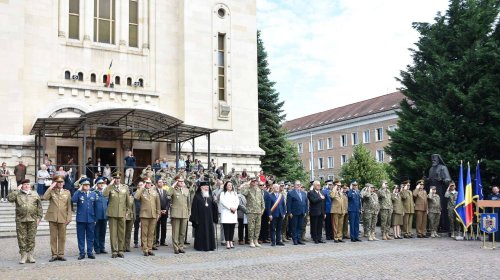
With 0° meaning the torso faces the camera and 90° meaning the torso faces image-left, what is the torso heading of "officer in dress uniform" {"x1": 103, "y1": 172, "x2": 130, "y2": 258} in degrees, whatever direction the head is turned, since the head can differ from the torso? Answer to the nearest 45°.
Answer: approximately 0°
